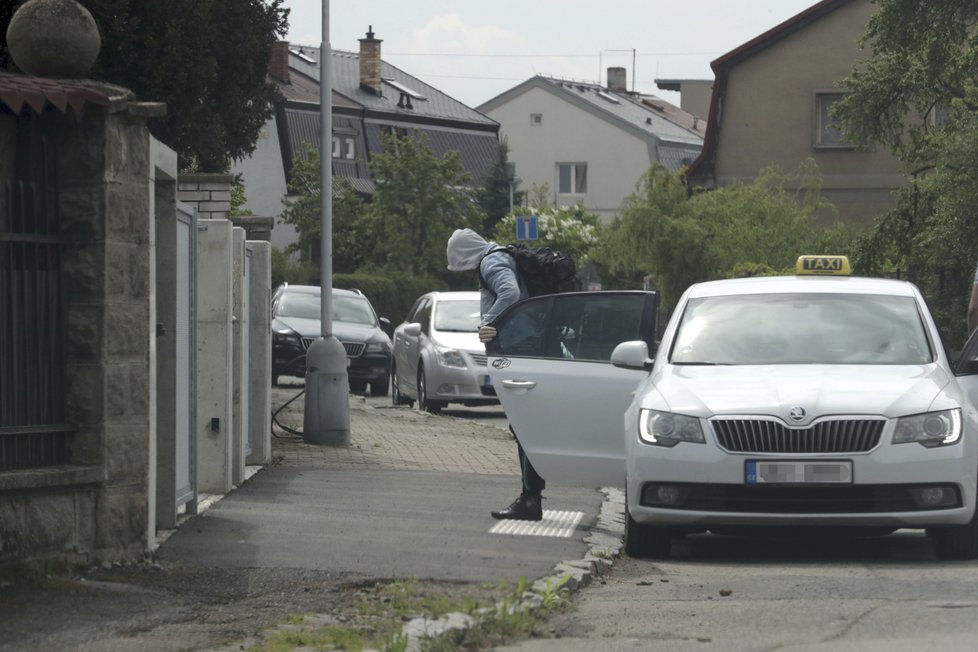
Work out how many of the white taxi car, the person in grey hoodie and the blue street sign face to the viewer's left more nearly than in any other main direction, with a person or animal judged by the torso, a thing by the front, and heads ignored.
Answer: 1

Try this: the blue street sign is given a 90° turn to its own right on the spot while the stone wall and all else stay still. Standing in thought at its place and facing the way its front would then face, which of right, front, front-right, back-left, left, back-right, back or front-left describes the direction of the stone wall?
left

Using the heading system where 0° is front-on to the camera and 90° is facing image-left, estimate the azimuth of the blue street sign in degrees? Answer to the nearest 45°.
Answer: approximately 0°

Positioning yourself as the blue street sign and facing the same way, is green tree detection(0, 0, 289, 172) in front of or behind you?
in front

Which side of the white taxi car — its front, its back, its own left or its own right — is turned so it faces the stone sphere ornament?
right

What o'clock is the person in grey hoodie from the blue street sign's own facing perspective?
The person in grey hoodie is roughly at 12 o'clock from the blue street sign.

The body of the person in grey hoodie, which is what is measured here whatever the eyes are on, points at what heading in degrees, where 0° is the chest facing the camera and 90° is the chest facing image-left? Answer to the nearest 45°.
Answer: approximately 90°

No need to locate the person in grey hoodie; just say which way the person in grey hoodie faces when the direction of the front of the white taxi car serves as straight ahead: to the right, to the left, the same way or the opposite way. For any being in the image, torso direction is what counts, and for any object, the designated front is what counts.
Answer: to the right

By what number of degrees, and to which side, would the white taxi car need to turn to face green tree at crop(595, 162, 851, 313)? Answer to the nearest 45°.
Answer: approximately 180°

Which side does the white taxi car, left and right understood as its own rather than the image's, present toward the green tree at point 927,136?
back

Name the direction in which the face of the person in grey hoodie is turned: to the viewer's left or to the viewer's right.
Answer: to the viewer's left

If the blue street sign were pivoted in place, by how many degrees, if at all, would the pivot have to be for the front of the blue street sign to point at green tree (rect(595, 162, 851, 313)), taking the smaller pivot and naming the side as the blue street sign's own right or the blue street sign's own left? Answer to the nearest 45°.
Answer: approximately 135° to the blue street sign's own left

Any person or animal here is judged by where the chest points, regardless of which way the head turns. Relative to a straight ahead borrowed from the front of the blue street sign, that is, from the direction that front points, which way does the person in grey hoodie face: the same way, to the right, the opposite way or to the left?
to the right
